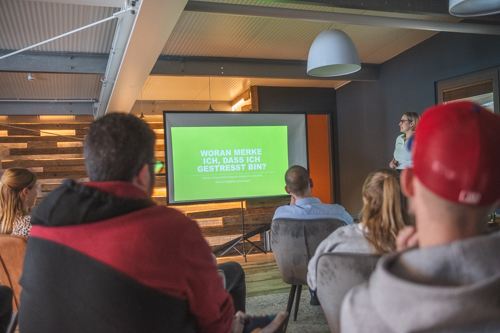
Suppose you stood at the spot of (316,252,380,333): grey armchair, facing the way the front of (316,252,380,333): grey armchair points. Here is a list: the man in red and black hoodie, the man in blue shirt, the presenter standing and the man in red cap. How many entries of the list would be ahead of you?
2

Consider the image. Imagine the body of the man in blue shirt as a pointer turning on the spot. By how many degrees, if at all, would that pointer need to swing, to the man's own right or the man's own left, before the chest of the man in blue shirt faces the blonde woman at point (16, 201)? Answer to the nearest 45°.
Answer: approximately 135° to the man's own left

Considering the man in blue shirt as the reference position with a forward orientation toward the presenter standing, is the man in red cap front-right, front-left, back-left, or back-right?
back-right

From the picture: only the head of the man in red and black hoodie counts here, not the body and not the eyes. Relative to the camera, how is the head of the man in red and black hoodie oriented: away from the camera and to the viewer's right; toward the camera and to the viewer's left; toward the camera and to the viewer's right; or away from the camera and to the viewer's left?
away from the camera and to the viewer's right

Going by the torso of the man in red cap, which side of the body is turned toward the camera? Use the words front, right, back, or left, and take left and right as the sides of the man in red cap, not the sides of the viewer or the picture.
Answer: back

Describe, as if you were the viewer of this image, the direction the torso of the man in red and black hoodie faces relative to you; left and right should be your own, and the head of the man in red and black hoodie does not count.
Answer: facing away from the viewer and to the right of the viewer

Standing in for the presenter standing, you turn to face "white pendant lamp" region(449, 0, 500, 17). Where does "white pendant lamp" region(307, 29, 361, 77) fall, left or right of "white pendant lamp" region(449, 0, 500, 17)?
right

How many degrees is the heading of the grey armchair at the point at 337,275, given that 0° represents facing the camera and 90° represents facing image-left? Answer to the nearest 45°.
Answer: approximately 180°

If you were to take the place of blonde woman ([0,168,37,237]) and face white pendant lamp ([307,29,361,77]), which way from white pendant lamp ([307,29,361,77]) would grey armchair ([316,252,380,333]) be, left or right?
right

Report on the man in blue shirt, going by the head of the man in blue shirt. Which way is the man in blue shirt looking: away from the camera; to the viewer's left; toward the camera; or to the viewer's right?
away from the camera

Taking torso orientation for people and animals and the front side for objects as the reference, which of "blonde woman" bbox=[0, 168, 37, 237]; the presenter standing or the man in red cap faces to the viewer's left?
the presenter standing

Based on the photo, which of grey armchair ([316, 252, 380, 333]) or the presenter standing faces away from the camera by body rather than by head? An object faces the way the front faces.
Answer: the grey armchair

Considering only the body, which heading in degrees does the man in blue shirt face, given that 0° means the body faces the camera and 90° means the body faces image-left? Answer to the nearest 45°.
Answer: approximately 180°

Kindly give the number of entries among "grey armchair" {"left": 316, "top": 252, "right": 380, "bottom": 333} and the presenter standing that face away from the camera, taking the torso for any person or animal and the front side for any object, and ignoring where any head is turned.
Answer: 1
